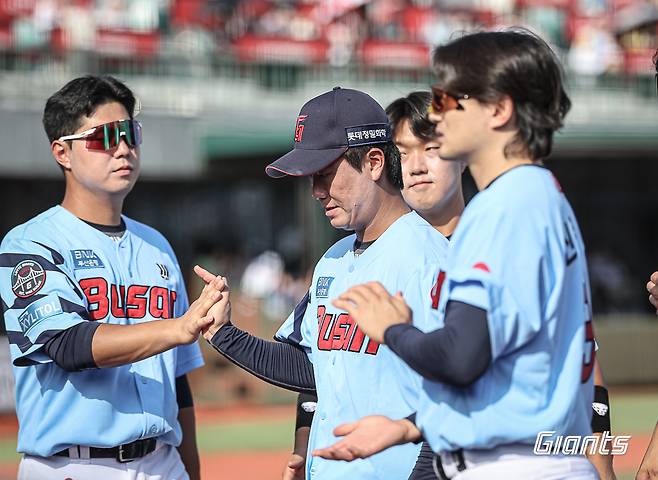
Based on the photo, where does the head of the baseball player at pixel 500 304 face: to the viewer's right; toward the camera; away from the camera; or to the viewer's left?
to the viewer's left

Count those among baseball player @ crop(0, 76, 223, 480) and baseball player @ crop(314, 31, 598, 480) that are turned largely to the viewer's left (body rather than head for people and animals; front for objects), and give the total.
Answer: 1

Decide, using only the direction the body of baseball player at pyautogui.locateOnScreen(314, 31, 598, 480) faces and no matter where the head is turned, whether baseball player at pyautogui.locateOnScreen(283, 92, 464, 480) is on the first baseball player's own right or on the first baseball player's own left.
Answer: on the first baseball player's own right

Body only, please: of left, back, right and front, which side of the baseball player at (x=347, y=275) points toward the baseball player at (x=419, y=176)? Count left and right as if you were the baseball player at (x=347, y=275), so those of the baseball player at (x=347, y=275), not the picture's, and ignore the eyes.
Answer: back

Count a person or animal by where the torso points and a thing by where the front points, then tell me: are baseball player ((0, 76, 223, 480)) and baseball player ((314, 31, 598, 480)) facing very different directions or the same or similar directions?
very different directions

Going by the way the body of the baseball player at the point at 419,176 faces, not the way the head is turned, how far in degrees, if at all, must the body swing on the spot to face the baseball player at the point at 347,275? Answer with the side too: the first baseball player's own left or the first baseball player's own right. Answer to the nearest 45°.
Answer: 0° — they already face them

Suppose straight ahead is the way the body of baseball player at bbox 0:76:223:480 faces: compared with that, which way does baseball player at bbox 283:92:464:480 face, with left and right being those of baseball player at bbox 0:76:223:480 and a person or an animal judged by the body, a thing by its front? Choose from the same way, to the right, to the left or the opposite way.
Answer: to the right

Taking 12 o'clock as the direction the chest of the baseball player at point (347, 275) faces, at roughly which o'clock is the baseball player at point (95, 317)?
the baseball player at point (95, 317) is roughly at 2 o'clock from the baseball player at point (347, 275).

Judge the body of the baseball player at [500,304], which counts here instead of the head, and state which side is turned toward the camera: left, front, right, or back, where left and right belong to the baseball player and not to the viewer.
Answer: left

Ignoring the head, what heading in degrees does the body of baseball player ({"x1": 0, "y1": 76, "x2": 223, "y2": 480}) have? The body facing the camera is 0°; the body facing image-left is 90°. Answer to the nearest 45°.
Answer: approximately 315°

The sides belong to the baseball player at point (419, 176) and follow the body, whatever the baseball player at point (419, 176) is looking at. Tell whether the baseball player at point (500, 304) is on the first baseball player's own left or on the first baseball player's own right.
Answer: on the first baseball player's own left

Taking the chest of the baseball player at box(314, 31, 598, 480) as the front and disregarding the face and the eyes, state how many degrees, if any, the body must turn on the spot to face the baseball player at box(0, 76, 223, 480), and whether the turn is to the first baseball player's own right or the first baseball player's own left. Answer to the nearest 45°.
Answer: approximately 45° to the first baseball player's own right

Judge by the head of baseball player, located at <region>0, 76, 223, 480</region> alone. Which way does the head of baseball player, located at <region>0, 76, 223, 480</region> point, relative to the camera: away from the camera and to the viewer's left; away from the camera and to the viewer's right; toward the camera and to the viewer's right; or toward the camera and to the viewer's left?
toward the camera and to the viewer's right

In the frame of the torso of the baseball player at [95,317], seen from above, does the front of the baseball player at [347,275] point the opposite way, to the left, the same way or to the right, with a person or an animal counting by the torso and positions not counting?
to the right
